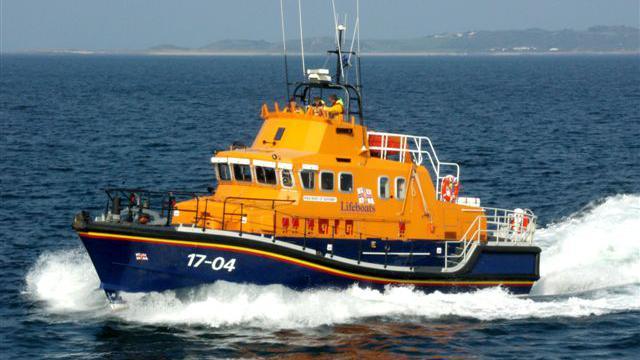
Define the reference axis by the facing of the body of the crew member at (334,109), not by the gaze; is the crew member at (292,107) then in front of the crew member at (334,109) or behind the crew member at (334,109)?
in front

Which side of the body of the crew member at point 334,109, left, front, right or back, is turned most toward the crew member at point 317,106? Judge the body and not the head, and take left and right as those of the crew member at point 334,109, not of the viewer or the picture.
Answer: front

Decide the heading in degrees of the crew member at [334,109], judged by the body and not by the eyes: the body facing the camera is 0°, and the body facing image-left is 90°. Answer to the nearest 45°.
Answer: approximately 90°
